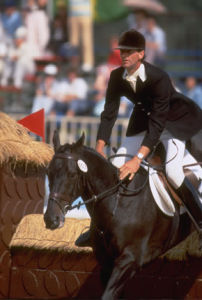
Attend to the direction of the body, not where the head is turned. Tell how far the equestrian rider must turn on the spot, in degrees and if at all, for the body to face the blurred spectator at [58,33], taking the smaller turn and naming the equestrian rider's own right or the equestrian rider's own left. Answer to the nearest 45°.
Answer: approximately 135° to the equestrian rider's own right

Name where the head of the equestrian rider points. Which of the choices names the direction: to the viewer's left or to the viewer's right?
to the viewer's left

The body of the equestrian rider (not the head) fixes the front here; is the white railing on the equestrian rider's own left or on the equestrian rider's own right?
on the equestrian rider's own right

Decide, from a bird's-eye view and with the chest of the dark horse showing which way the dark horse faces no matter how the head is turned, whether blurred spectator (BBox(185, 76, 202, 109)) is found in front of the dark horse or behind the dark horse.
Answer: behind

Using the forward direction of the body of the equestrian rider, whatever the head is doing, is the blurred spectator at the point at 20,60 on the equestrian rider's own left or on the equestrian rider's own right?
on the equestrian rider's own right

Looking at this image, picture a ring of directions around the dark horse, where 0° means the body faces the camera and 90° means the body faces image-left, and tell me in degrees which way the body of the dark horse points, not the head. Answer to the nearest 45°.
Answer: approximately 45°

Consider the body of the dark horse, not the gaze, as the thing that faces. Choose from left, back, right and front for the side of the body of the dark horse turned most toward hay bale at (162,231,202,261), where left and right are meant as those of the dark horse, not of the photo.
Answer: back
